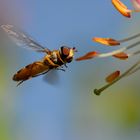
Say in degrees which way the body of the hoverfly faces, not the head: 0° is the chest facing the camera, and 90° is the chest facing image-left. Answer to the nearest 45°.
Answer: approximately 270°
